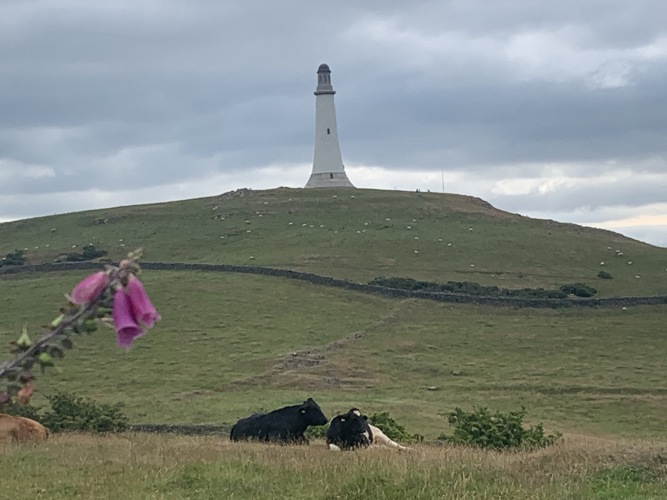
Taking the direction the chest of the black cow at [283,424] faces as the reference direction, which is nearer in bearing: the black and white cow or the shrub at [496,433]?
the shrub

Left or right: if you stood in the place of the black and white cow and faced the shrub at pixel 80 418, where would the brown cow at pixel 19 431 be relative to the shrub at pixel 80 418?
left

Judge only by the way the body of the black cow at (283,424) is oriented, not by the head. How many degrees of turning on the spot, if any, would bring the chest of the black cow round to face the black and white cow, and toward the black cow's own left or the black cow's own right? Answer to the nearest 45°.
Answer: approximately 45° to the black cow's own right

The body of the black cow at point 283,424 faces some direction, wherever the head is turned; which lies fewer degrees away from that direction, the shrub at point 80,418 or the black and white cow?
the black and white cow

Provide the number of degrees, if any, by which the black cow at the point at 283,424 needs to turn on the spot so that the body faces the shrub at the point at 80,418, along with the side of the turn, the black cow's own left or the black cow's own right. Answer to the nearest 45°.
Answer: approximately 135° to the black cow's own left

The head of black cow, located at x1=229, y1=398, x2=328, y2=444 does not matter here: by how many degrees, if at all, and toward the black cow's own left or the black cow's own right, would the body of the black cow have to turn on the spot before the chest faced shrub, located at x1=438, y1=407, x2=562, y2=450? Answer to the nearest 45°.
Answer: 0° — it already faces it

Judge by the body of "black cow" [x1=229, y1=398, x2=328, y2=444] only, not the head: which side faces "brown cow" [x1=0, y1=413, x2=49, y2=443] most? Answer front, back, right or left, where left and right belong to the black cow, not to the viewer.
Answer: back

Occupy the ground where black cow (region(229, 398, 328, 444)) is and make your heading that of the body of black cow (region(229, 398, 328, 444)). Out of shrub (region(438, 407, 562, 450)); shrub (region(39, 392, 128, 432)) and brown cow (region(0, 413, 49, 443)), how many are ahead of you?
1

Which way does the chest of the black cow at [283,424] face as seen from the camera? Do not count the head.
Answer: to the viewer's right
